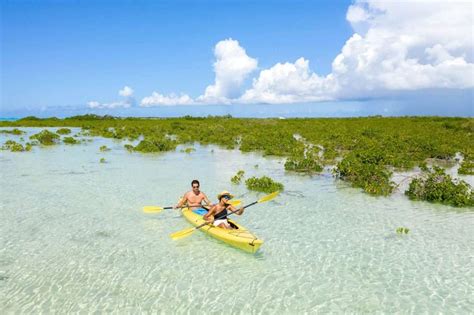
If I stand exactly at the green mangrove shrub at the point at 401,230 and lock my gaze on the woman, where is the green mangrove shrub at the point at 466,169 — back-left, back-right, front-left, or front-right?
back-right

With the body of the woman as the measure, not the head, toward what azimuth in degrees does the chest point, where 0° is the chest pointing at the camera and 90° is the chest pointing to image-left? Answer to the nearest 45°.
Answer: approximately 315°

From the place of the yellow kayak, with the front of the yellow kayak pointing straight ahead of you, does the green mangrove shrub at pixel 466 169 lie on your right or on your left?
on your left

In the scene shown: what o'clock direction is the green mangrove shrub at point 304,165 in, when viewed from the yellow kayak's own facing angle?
The green mangrove shrub is roughly at 8 o'clock from the yellow kayak.

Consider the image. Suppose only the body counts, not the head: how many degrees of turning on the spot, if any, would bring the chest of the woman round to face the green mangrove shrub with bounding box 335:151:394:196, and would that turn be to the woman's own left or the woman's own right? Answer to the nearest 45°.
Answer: approximately 90° to the woman's own left

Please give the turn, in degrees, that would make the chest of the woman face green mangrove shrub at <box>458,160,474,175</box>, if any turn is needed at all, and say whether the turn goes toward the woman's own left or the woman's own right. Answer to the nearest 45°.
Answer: approximately 90° to the woman's own left

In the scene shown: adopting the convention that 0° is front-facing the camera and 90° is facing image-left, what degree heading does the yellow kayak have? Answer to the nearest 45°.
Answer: approximately 315°

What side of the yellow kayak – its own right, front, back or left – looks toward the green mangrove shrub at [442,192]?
left

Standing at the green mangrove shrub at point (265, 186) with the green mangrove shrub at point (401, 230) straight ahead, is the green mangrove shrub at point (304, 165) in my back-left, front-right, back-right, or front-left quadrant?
back-left

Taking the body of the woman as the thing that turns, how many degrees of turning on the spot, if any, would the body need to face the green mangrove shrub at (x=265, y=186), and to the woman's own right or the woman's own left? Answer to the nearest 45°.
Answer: approximately 135° to the woman's own left

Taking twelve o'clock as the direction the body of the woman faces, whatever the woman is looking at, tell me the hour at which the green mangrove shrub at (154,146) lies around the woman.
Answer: The green mangrove shrub is roughly at 7 o'clock from the woman.

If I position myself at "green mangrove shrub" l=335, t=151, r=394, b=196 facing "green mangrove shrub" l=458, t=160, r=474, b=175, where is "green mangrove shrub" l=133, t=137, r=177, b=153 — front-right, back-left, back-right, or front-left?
back-left

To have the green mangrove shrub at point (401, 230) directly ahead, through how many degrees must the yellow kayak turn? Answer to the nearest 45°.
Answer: approximately 45° to its left
